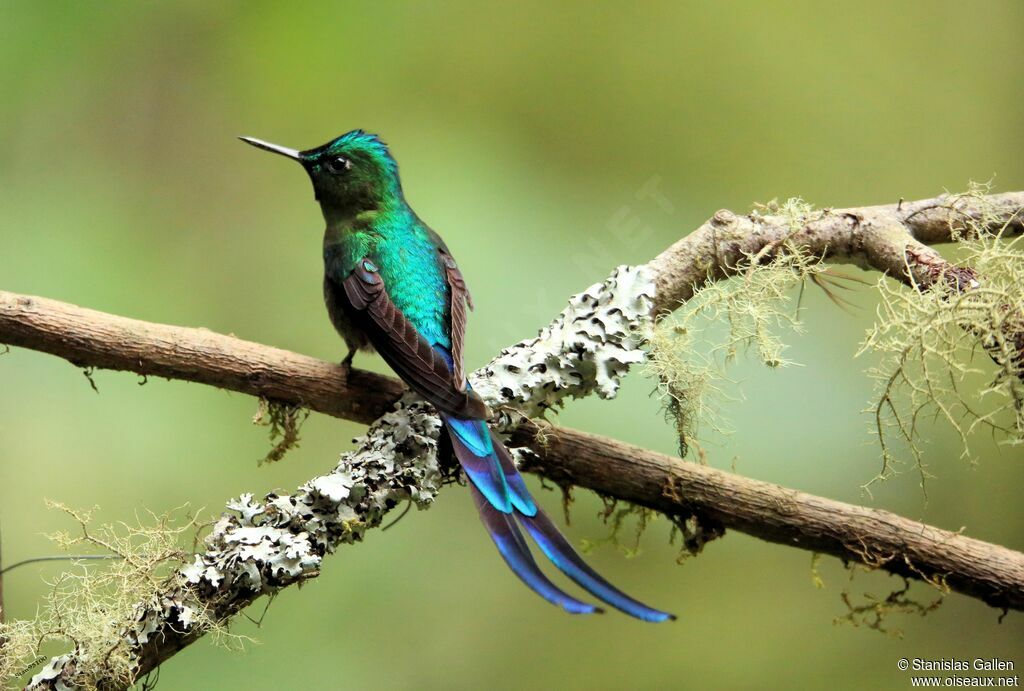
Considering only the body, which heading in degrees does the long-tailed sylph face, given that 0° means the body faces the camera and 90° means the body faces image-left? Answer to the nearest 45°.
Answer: approximately 135°

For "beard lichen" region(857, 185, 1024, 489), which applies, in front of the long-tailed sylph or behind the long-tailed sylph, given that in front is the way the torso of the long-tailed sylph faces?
behind
